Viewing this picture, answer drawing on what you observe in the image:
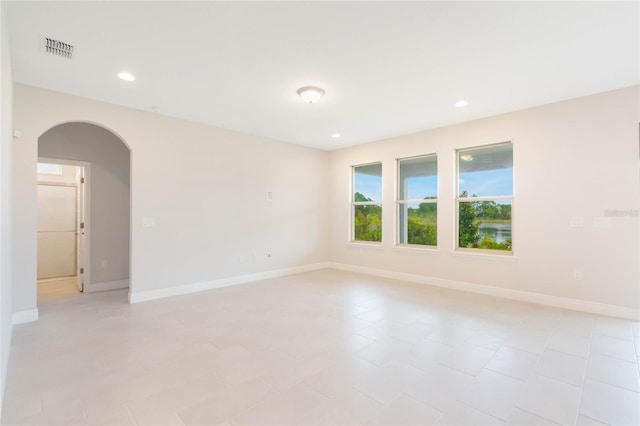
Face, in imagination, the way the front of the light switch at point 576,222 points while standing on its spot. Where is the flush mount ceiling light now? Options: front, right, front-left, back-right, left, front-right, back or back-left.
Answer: front-right

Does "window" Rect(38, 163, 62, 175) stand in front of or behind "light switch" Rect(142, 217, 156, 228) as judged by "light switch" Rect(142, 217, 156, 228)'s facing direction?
behind

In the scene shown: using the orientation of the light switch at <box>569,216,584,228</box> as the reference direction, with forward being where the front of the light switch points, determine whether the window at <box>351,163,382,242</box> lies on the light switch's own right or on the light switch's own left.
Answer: on the light switch's own right

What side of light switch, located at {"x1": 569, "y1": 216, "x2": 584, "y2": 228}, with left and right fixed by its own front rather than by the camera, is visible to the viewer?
front

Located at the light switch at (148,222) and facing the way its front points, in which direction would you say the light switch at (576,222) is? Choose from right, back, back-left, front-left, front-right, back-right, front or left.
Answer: front-left

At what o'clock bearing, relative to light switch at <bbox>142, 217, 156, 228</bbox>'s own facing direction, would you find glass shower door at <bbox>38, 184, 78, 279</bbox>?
The glass shower door is roughly at 5 o'clock from the light switch.

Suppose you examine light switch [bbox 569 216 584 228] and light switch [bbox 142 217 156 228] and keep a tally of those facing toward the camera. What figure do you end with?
2

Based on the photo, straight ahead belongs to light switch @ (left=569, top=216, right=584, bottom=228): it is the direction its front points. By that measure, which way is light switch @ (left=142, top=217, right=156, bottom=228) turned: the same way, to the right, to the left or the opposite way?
to the left

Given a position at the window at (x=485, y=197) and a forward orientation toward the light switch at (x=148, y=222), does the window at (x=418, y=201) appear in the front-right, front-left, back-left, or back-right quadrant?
front-right

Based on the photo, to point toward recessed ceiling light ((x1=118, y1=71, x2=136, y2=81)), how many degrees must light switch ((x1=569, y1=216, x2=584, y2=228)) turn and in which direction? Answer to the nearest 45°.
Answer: approximately 45° to its right

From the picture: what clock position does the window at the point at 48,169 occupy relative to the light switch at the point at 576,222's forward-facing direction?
The window is roughly at 2 o'clock from the light switch.

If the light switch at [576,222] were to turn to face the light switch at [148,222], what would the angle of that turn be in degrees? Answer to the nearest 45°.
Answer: approximately 45° to its right

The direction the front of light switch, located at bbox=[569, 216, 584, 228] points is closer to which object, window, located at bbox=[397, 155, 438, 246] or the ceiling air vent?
the ceiling air vent

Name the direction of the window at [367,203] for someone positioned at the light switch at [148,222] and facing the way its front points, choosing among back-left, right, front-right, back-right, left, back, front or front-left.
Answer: left
